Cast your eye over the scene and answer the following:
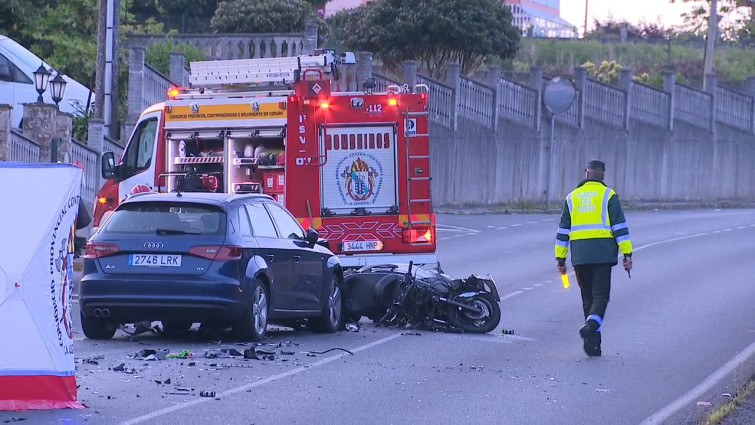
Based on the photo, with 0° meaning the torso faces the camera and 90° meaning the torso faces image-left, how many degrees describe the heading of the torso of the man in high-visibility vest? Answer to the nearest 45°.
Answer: approximately 180°

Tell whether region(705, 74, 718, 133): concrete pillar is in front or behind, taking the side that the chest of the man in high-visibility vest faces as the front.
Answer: in front

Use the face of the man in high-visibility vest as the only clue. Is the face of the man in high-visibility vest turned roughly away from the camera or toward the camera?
away from the camera

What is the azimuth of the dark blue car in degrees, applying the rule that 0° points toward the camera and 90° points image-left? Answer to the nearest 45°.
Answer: approximately 225°

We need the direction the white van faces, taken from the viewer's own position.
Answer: facing to the right of the viewer
